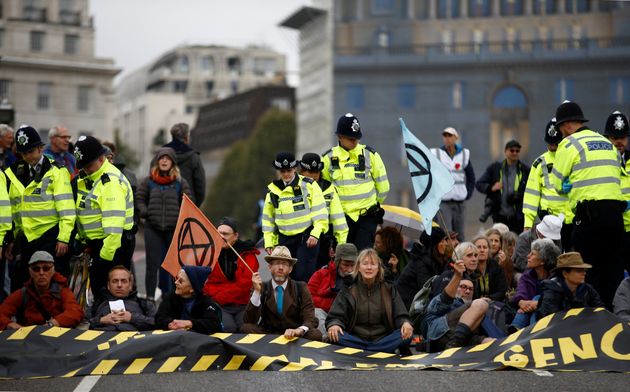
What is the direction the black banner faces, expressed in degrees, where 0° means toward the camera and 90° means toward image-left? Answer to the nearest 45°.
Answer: approximately 0°

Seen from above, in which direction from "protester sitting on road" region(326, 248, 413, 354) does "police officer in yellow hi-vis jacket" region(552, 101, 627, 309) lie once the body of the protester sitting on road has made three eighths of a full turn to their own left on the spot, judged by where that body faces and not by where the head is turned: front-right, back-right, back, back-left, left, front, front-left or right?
front-right

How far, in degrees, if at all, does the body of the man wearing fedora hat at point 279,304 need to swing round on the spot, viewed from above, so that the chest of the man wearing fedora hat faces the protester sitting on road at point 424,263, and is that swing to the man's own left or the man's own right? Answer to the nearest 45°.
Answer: approximately 135° to the man's own left

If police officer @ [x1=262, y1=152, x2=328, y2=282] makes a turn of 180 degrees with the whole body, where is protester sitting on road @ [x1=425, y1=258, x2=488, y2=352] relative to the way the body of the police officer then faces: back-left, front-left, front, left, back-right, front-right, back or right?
back-right

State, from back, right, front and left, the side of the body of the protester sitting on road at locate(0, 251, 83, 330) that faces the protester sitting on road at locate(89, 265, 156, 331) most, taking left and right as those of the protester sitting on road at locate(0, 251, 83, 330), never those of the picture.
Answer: left

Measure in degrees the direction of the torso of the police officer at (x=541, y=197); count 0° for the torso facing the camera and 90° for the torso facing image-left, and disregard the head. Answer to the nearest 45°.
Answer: approximately 315°
